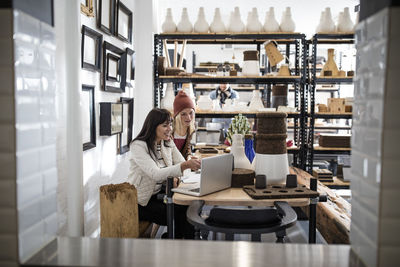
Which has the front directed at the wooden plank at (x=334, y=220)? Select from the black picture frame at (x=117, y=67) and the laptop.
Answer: the black picture frame

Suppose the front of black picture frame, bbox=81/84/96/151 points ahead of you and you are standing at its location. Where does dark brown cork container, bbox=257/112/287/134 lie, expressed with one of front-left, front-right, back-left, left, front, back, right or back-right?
front

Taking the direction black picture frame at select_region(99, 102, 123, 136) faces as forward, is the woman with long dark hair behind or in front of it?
in front

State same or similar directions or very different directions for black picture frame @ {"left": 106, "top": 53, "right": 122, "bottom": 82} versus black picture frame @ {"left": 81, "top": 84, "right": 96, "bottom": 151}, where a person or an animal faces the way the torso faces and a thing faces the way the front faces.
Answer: same or similar directions

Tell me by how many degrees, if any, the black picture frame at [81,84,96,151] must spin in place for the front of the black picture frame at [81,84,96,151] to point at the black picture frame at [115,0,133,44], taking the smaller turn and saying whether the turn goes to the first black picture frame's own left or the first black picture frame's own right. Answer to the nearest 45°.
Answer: approximately 135° to the first black picture frame's own left

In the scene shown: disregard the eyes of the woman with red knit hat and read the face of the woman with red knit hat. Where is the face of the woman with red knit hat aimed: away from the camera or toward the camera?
toward the camera

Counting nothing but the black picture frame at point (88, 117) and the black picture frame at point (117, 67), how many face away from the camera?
0

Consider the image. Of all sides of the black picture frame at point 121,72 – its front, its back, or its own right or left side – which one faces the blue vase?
front

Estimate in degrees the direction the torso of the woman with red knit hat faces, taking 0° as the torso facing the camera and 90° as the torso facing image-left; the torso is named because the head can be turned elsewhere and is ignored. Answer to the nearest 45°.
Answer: approximately 315°

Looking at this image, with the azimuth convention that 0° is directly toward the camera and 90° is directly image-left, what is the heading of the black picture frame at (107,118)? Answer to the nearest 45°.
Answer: approximately 315°

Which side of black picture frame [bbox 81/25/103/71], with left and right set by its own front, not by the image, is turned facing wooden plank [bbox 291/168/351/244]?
front

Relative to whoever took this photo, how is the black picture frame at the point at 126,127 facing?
facing the viewer and to the right of the viewer

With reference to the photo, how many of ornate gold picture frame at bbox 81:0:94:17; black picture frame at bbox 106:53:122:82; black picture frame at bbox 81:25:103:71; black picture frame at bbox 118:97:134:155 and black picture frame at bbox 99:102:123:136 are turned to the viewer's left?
0

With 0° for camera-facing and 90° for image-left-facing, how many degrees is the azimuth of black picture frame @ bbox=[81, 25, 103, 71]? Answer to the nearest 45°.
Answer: approximately 315°
